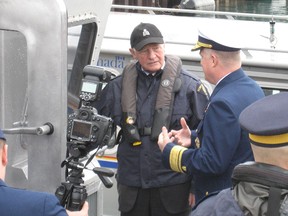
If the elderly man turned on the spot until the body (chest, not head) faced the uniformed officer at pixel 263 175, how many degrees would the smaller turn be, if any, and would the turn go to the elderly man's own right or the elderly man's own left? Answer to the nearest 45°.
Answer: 0° — they already face them

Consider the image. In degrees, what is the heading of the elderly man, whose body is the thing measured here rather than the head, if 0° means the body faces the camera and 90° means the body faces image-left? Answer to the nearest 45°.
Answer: approximately 0°

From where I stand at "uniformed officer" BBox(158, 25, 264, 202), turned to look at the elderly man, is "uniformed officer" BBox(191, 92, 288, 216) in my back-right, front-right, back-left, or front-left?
back-left

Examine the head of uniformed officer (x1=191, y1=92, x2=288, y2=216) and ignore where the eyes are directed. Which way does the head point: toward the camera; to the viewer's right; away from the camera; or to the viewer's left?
away from the camera

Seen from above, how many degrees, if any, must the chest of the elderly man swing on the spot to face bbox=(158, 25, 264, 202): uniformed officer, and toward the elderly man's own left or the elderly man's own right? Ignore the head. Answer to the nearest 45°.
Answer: approximately 45° to the elderly man's own left
